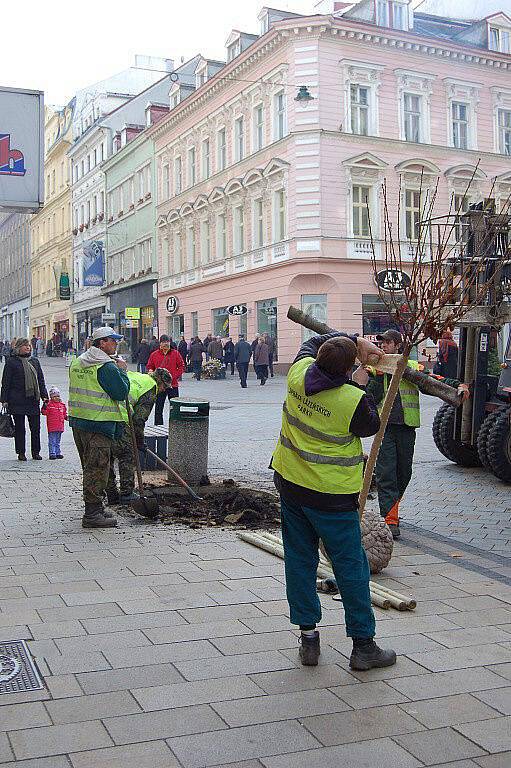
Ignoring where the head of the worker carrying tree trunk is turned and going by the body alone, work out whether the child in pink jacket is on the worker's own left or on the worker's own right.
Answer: on the worker's own left

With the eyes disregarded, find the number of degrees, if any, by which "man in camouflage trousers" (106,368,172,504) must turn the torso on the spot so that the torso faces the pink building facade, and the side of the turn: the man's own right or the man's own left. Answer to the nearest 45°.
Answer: approximately 90° to the man's own left

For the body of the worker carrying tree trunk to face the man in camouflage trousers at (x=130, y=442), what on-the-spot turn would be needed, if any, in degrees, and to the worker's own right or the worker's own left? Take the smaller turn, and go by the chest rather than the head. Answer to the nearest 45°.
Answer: approximately 90° to the worker's own left

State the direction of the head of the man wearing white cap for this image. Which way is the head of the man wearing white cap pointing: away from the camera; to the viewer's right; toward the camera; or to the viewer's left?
to the viewer's right

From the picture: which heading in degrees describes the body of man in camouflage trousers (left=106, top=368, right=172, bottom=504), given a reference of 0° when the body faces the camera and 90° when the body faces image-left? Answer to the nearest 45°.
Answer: approximately 270°

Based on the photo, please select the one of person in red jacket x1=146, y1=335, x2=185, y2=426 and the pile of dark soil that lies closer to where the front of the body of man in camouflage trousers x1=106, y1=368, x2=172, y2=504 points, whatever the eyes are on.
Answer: the pile of dark soil

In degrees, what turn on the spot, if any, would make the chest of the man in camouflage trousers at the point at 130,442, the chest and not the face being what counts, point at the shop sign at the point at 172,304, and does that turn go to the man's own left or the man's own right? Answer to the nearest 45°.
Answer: approximately 90° to the man's own left

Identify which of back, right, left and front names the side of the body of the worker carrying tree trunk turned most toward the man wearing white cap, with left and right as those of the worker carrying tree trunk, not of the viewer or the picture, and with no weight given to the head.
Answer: left

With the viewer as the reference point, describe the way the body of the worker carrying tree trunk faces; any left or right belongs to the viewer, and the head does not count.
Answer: facing away from the viewer and to the right of the viewer

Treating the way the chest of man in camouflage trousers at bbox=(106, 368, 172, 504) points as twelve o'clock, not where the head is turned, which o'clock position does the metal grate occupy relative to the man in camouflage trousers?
The metal grate is roughly at 3 o'clock from the man in camouflage trousers.
